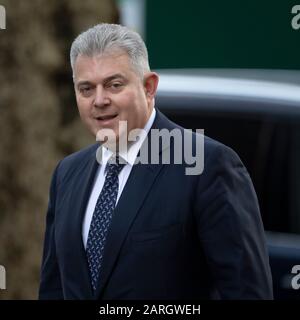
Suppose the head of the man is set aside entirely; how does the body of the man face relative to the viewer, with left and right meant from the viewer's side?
facing the viewer and to the left of the viewer

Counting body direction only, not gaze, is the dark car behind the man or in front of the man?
behind
